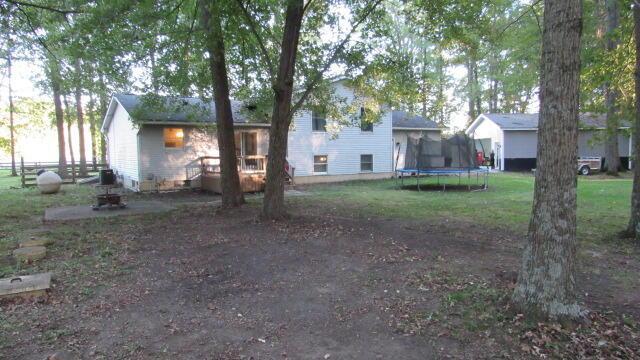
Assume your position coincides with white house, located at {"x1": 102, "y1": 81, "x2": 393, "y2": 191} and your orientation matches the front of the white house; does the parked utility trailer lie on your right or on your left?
on your right

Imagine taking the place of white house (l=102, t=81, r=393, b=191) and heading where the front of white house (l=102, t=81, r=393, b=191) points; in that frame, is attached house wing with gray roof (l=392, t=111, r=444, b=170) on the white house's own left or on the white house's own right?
on the white house's own right

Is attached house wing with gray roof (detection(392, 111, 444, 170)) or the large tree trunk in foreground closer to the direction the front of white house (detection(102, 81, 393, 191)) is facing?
the attached house wing with gray roof

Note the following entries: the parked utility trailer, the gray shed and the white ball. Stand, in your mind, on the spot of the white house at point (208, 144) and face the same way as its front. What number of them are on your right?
2

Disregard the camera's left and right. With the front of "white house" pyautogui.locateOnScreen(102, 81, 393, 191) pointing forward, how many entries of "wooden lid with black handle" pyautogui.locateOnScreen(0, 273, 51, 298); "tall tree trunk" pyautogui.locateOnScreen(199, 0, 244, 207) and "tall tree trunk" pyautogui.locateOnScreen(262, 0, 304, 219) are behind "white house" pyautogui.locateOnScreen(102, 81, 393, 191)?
3
